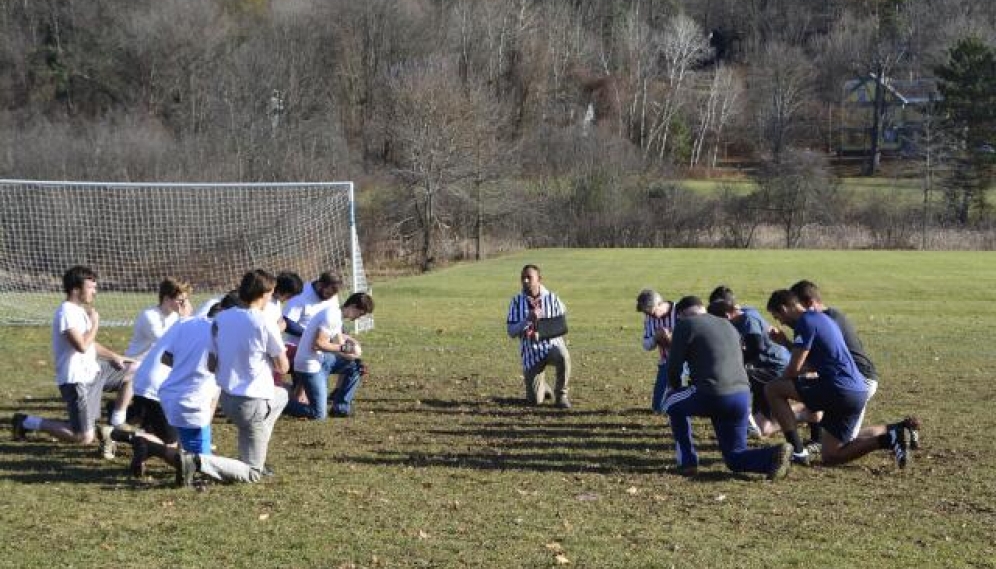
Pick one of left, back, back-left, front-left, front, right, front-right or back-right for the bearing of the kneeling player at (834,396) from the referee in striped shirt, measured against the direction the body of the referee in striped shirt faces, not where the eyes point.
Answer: front-left

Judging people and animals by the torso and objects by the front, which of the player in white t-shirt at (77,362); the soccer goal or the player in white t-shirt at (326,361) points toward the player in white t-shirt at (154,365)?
the player in white t-shirt at (77,362)

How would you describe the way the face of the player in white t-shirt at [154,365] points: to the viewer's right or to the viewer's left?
to the viewer's right

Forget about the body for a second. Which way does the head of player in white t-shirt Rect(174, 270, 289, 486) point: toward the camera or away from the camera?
away from the camera

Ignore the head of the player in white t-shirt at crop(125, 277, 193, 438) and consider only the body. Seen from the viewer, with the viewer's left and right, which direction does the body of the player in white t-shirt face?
facing to the right of the viewer

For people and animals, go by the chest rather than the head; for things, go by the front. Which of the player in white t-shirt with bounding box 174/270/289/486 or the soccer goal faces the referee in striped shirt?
the player in white t-shirt

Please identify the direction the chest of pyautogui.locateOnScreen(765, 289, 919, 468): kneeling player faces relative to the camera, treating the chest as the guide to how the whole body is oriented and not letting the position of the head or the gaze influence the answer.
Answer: to the viewer's left

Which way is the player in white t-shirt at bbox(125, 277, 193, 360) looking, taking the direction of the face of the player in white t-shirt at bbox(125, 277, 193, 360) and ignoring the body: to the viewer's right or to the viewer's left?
to the viewer's right

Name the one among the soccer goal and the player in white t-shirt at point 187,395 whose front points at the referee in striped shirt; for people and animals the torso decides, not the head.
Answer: the player in white t-shirt

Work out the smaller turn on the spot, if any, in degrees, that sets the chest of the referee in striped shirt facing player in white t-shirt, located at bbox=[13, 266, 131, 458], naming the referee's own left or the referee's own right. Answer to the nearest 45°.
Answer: approximately 45° to the referee's own right

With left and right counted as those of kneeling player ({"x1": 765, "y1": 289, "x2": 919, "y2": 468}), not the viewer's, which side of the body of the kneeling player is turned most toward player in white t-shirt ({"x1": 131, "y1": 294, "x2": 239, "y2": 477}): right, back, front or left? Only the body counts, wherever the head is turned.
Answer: front

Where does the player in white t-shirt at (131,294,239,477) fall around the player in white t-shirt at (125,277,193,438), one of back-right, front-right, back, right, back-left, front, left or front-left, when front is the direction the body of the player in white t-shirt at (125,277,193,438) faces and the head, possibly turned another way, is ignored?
right

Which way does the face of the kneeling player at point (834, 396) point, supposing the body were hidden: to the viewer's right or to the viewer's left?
to the viewer's left
